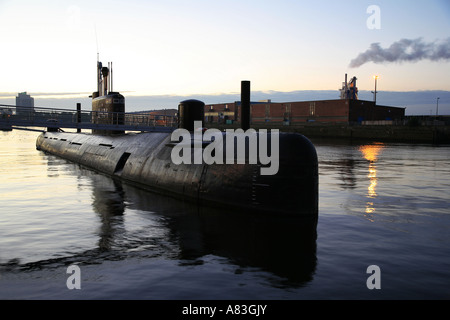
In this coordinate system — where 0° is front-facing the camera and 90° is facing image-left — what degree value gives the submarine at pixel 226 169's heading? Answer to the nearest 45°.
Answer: approximately 315°
